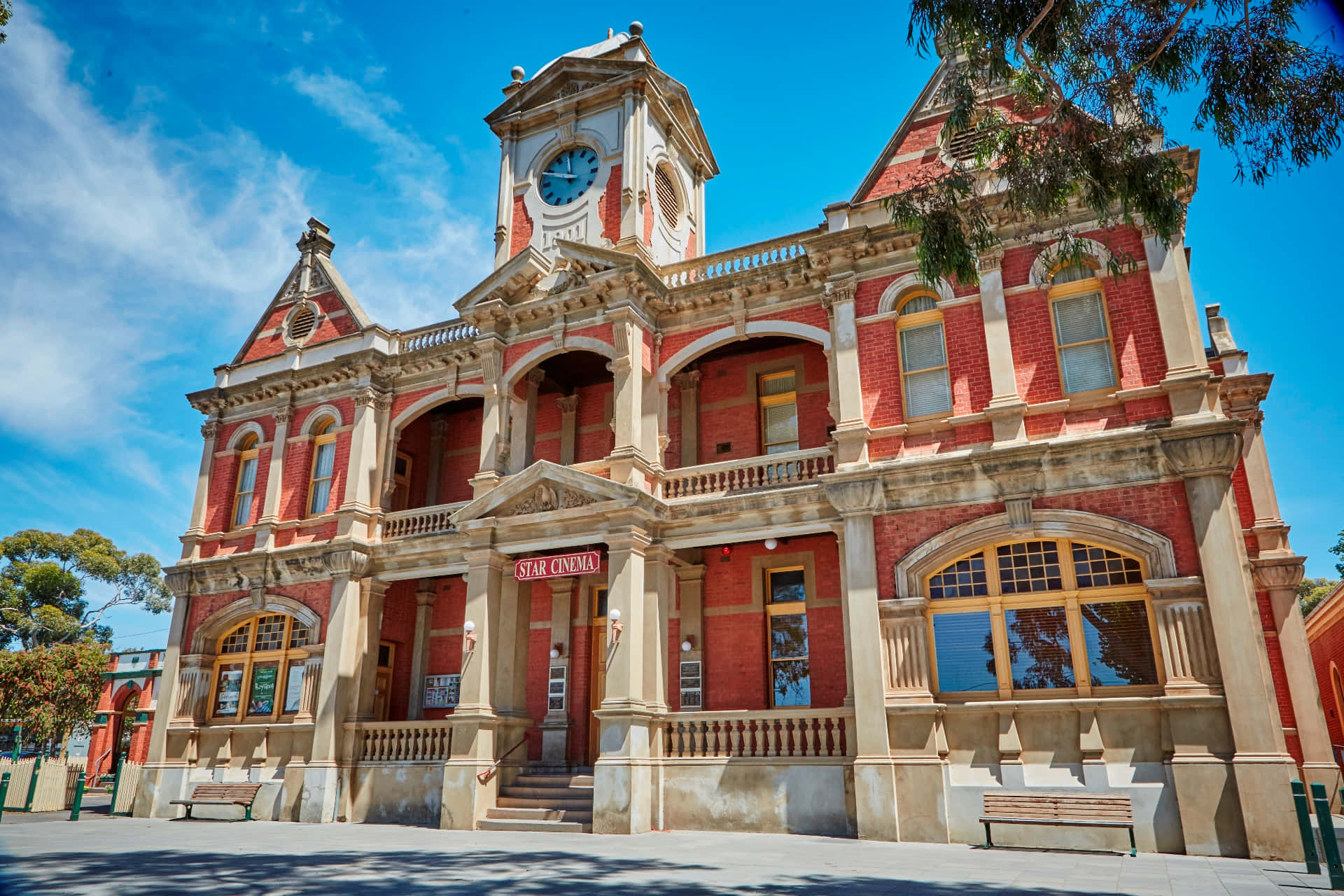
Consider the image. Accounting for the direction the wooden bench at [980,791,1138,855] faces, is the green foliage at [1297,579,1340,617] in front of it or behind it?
behind

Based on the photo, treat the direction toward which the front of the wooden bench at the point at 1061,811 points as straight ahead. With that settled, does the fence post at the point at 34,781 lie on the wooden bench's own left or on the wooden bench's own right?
on the wooden bench's own right

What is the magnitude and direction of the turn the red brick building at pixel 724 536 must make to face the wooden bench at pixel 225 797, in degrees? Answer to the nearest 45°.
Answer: approximately 45° to its right

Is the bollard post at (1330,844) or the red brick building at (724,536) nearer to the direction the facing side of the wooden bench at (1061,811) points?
the bollard post

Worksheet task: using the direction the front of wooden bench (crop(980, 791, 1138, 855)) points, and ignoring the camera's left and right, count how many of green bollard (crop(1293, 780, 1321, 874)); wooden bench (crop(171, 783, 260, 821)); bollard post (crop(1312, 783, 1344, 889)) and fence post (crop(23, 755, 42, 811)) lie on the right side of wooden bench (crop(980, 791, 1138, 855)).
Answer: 2

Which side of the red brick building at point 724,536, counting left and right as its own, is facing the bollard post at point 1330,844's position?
left

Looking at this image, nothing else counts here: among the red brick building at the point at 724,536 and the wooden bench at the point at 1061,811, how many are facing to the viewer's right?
0

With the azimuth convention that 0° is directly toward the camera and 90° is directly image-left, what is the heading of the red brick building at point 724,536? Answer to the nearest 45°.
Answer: approximately 45°

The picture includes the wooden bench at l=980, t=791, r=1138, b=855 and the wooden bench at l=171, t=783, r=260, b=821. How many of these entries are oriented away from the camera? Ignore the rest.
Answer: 0

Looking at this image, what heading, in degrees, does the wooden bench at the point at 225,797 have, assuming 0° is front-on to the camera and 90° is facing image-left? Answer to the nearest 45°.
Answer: approximately 45°

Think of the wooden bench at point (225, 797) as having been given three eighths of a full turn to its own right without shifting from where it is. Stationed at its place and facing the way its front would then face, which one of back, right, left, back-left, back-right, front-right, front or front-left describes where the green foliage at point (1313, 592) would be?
right

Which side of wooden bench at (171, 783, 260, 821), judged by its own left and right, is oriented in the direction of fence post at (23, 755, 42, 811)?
right
